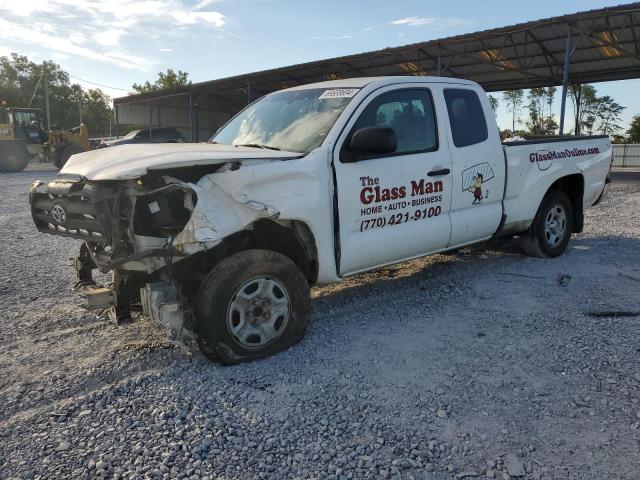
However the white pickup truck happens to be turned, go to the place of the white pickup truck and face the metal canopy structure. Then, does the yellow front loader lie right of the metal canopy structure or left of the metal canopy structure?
left

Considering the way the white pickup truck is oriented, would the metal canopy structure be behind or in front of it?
behind

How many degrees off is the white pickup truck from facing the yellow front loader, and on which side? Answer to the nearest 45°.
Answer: approximately 90° to its right

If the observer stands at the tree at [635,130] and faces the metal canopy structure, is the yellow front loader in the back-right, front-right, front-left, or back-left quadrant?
front-right

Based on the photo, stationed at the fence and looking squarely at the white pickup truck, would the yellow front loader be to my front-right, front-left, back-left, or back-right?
front-right

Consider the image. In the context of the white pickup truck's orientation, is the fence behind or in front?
behind

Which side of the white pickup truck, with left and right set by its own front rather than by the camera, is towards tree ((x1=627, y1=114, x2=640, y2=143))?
back

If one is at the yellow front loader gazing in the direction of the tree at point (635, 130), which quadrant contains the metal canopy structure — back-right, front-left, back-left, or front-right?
front-right

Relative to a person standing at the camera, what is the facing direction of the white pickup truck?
facing the viewer and to the left of the viewer

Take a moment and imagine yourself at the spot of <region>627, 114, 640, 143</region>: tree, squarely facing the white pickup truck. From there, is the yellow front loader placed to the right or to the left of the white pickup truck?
right

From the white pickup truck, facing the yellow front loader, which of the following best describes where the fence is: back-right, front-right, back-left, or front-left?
front-right
